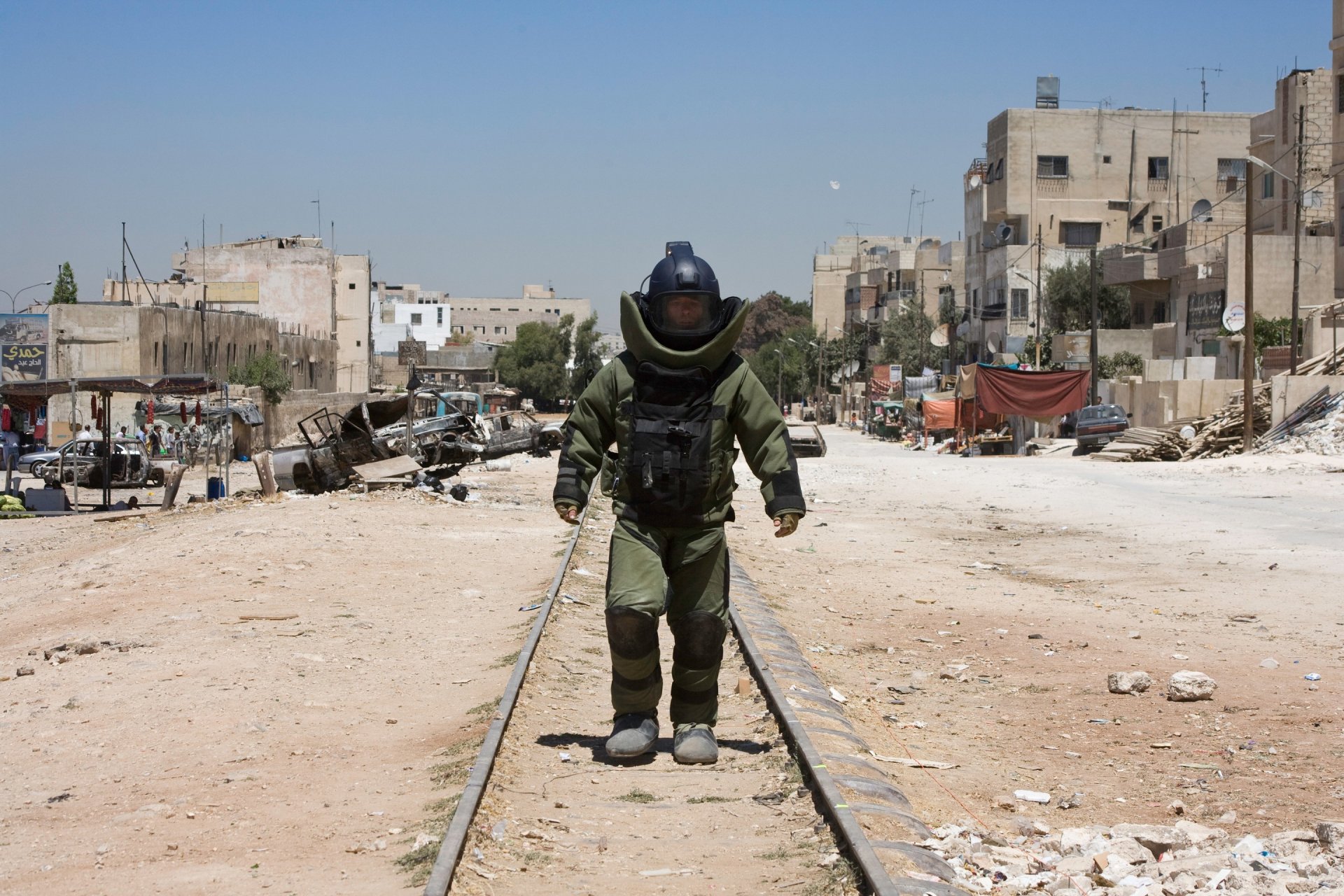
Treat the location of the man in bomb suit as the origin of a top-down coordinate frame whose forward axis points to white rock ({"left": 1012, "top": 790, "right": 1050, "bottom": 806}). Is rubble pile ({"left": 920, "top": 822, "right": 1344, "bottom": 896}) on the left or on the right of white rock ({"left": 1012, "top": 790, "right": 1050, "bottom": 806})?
right

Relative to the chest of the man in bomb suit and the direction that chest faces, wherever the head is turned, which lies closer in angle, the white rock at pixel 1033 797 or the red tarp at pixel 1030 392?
the white rock

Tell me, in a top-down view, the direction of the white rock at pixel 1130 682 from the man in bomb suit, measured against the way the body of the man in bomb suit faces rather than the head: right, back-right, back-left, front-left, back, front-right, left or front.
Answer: back-left

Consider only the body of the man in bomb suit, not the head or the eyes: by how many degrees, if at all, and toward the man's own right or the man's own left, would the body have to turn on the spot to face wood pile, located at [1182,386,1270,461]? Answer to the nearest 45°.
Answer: approximately 135° to the man's own left

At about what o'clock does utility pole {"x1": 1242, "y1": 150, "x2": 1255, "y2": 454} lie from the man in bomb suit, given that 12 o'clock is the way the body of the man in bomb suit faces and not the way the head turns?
The utility pole is roughly at 7 o'clock from the man in bomb suit.

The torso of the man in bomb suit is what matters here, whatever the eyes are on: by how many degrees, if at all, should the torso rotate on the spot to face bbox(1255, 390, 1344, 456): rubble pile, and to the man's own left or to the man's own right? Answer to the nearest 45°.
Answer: approximately 135° to the man's own left

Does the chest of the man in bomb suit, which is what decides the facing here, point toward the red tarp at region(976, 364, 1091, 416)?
no

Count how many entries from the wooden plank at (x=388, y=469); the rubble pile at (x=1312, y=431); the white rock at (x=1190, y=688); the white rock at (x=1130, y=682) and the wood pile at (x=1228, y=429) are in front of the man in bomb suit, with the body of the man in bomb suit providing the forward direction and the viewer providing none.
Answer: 0

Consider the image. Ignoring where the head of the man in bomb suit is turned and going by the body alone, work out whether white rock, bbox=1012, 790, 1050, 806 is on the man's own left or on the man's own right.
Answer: on the man's own left

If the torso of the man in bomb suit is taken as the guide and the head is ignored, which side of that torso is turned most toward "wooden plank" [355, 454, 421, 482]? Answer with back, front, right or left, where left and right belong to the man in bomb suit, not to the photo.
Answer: back

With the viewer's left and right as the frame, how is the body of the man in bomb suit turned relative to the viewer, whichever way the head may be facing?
facing the viewer

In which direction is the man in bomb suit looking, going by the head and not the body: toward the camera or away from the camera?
toward the camera

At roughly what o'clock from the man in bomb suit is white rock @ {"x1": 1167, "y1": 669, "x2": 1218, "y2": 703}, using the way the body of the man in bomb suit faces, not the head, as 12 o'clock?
The white rock is roughly at 8 o'clock from the man in bomb suit.

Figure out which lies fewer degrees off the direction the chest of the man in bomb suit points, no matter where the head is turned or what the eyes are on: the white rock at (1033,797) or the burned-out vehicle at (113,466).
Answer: the white rock

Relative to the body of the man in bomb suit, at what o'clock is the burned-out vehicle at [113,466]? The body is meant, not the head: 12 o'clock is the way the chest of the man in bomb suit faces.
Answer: The burned-out vehicle is roughly at 5 o'clock from the man in bomb suit.
